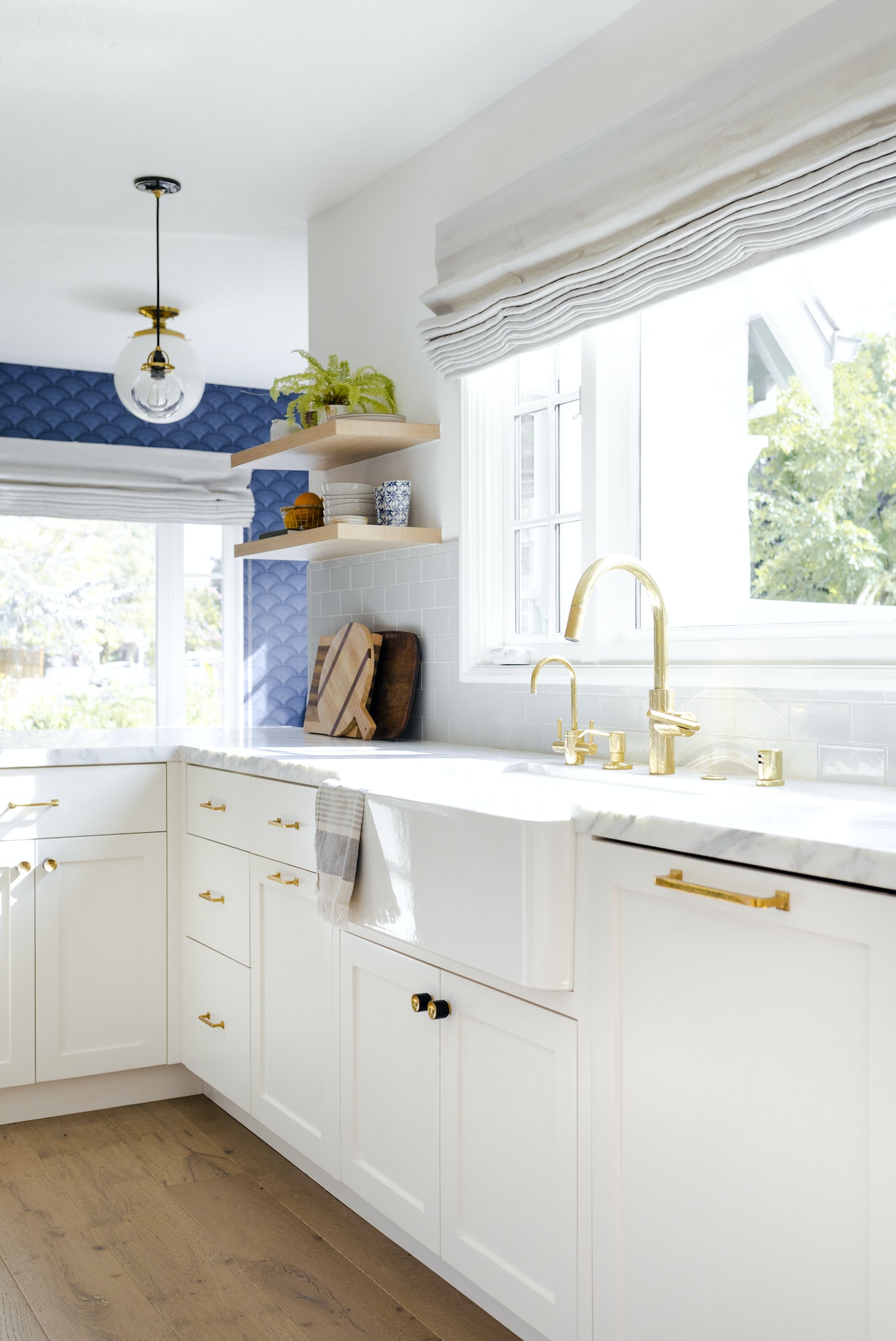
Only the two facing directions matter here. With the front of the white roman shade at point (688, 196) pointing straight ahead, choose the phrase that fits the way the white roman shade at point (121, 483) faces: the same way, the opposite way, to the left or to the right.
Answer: to the left

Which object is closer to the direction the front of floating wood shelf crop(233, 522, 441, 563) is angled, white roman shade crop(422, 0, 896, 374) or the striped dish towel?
the striped dish towel

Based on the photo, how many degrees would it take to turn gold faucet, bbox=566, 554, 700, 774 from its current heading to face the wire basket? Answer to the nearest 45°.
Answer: approximately 90° to its right

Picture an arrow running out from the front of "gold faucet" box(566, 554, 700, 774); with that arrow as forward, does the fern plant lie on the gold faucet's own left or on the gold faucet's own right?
on the gold faucet's own right

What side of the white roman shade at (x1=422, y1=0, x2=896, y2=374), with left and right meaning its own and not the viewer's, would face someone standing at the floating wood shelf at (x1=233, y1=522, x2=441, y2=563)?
right

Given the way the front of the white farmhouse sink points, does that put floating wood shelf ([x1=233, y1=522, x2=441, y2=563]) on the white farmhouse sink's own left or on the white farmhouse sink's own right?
on the white farmhouse sink's own right
